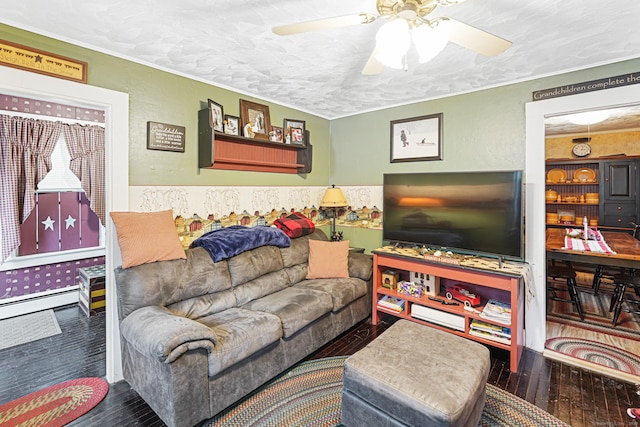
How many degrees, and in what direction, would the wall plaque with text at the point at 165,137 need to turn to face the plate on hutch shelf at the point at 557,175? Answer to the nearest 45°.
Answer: approximately 45° to its left

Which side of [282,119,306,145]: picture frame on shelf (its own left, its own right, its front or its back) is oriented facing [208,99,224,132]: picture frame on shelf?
right

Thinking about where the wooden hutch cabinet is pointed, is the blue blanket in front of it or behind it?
in front

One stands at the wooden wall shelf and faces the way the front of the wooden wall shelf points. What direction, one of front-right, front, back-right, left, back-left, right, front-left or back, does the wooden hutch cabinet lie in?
front-left

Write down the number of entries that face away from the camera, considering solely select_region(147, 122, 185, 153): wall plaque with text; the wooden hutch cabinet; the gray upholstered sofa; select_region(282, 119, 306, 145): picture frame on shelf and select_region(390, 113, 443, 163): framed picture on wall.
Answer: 0

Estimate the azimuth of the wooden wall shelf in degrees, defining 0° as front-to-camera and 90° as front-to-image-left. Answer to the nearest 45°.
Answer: approximately 315°

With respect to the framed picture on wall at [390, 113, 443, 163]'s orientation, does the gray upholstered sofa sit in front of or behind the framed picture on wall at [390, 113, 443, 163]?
in front

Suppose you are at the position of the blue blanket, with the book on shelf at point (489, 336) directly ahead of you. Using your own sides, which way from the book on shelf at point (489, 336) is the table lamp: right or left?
left

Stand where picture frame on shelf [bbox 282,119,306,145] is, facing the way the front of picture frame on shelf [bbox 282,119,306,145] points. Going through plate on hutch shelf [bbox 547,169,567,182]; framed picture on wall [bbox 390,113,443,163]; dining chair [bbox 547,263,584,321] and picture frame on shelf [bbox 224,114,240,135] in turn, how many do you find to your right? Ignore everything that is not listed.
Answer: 1

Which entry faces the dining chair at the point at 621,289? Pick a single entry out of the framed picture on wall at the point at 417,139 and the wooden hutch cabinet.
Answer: the wooden hutch cabinet

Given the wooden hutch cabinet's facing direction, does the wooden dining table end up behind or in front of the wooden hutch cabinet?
in front

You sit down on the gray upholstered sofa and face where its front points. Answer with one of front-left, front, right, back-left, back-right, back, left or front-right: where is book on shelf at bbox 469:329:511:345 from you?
front-left

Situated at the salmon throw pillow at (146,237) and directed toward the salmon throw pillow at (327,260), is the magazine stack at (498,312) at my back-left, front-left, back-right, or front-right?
front-right

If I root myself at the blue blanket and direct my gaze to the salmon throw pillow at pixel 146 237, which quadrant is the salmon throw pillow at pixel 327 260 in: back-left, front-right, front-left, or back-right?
back-left

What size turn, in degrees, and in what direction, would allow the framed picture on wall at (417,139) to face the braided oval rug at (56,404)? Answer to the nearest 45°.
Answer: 0° — it already faces it

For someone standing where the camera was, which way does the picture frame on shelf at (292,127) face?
facing the viewer and to the right of the viewer
